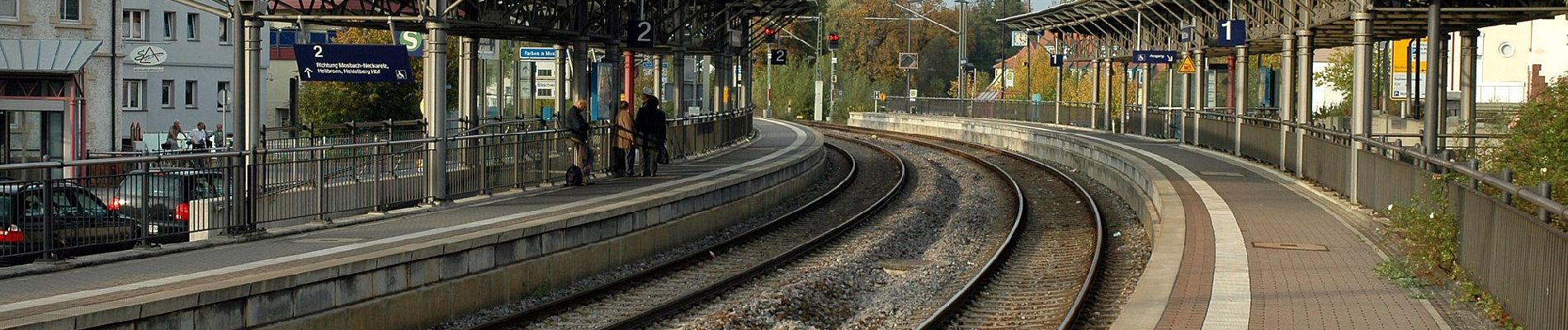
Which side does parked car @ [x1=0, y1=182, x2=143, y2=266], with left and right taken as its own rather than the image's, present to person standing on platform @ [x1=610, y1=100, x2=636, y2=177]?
front

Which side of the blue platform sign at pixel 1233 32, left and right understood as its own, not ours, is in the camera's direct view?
front

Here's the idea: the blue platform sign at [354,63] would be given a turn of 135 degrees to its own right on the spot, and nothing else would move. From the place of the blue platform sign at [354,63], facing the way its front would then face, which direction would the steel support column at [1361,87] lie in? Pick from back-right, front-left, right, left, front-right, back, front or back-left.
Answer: back-right

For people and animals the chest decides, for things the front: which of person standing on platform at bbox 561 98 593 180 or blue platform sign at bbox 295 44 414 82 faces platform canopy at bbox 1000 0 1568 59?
the person standing on platform

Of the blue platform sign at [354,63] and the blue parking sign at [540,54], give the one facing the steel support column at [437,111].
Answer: the blue parking sign at [540,54]

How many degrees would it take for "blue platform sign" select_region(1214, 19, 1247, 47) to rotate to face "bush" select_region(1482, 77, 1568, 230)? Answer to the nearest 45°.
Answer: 0° — it already faces it

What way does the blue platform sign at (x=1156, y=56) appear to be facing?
toward the camera

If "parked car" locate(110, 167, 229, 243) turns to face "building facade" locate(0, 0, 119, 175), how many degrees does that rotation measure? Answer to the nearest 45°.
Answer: approximately 45° to its left

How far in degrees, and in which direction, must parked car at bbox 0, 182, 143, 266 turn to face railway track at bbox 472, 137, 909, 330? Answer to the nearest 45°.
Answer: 0° — it already faces it

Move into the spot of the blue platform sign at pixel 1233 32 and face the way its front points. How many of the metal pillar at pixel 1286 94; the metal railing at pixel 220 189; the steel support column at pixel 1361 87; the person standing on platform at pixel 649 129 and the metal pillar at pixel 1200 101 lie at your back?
1

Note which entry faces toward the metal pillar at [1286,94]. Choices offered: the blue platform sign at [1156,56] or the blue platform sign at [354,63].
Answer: the blue platform sign at [1156,56]

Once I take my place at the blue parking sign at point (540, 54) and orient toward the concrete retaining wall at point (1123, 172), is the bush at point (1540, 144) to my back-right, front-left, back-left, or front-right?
front-right

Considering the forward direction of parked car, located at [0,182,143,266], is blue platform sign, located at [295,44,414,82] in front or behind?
in front

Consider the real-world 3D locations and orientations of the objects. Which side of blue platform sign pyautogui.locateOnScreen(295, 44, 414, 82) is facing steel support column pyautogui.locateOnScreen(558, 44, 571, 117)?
back
